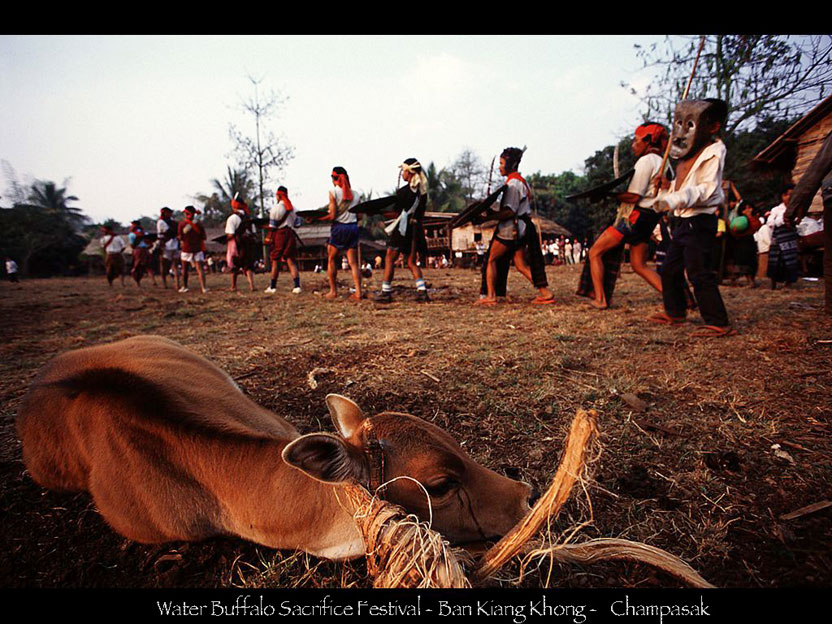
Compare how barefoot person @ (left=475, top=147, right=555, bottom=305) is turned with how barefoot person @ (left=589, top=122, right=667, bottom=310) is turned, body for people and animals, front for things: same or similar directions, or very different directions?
same or similar directions

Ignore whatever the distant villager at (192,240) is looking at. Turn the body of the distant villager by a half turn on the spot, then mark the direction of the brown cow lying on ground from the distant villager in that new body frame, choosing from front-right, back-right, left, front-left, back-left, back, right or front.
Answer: back

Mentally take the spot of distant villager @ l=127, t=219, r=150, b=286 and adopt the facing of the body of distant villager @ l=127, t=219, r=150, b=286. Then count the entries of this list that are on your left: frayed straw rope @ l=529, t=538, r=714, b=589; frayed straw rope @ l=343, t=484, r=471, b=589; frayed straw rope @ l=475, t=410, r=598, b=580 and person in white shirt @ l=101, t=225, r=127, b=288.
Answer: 3

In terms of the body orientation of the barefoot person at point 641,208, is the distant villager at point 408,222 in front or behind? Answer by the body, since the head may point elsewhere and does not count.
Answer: in front

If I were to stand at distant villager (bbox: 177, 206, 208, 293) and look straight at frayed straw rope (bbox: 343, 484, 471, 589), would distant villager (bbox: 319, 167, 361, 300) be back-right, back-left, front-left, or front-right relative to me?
front-left

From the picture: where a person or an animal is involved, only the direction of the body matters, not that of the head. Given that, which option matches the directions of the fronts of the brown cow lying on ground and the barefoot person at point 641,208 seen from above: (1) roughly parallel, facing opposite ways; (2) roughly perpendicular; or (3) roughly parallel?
roughly parallel, facing opposite ways

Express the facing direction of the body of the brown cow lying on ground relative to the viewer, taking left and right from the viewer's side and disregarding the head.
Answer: facing the viewer and to the right of the viewer

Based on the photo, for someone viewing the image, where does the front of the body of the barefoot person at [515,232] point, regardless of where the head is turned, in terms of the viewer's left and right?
facing to the left of the viewer

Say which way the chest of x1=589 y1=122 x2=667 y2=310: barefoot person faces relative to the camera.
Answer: to the viewer's left

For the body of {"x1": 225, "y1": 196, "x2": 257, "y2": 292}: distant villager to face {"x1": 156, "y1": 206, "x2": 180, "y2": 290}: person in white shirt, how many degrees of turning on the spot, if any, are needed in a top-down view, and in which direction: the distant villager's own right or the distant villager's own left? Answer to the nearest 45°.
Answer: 0° — they already face them

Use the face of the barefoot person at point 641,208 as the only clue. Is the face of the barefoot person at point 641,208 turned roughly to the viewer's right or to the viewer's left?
to the viewer's left

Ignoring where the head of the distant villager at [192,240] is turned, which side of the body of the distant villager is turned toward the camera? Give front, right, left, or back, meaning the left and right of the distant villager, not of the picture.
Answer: front

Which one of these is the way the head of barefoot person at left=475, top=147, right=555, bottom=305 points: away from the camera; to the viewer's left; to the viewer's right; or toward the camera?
to the viewer's left

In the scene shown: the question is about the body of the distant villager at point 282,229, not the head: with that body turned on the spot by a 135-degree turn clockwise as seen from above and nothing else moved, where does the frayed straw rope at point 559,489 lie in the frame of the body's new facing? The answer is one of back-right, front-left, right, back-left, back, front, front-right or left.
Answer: back-right

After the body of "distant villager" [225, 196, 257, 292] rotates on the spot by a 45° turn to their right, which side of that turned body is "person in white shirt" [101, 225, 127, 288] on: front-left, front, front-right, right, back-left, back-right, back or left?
front-left

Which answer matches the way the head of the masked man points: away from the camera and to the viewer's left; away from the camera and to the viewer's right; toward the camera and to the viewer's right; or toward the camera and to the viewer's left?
toward the camera and to the viewer's left
